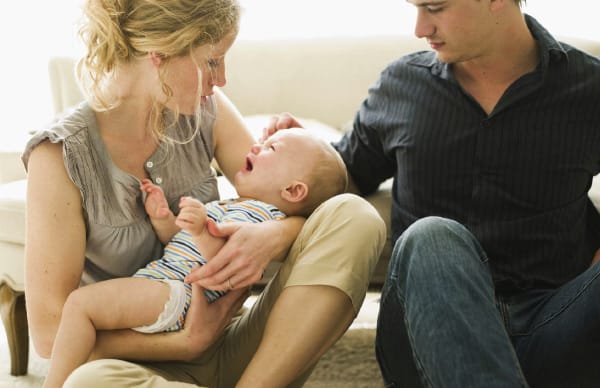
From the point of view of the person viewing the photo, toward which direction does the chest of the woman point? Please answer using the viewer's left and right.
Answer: facing the viewer and to the right of the viewer

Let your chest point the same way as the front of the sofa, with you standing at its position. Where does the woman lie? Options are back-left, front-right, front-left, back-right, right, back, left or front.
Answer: front

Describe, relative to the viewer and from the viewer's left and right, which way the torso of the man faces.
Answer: facing the viewer

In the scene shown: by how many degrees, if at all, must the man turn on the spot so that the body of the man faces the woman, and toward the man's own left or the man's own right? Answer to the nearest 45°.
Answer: approximately 45° to the man's own right

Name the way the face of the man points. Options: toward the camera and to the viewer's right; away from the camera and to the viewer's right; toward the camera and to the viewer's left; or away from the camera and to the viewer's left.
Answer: toward the camera and to the viewer's left

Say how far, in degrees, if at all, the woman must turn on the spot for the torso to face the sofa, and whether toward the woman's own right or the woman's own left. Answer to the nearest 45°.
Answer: approximately 135° to the woman's own left

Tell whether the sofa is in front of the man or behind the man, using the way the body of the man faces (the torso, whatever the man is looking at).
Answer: behind

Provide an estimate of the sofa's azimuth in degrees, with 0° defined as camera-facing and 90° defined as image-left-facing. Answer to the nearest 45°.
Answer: approximately 0°

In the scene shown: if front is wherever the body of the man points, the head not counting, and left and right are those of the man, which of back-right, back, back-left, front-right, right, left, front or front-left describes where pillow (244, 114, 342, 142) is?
back-right

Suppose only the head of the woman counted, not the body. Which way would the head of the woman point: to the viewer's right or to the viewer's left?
to the viewer's right

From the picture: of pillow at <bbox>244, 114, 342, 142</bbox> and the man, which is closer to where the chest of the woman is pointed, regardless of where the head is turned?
the man

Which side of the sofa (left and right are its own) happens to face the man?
front
